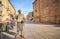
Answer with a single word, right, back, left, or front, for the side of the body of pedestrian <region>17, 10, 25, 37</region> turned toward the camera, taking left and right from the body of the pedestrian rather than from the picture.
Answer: front

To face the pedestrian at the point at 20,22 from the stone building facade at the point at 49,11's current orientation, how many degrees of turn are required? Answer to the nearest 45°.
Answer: approximately 45° to its left

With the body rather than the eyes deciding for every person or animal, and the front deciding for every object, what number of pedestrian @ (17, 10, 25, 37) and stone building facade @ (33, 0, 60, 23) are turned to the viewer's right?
0

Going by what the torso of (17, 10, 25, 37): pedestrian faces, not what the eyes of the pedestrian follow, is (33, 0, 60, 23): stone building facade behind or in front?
behind
